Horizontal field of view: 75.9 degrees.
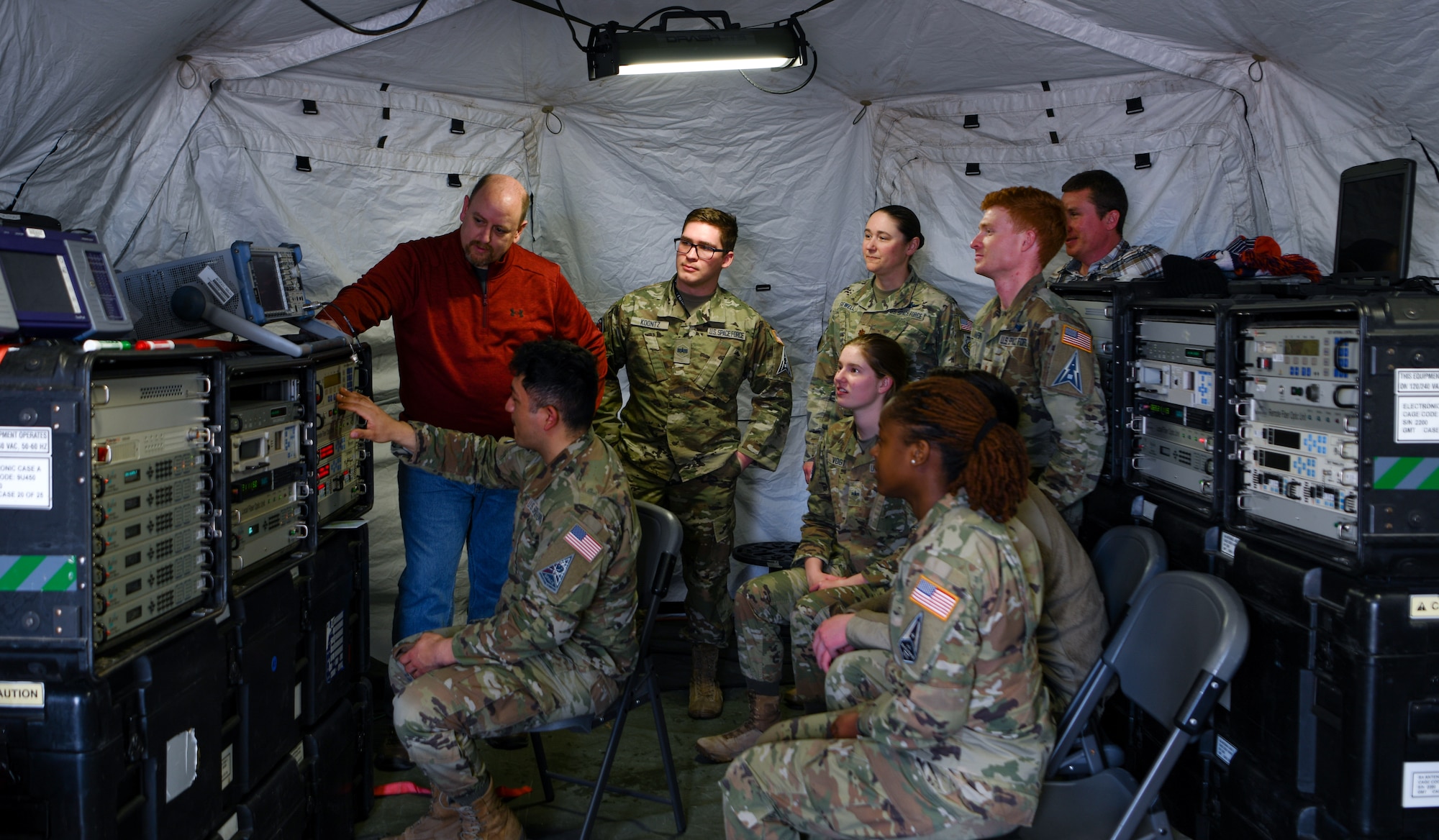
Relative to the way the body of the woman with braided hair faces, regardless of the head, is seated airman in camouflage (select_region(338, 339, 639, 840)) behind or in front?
in front

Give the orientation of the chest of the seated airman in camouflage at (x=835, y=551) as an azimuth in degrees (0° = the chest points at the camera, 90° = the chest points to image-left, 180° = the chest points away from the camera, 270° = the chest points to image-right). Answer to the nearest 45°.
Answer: approximately 45°

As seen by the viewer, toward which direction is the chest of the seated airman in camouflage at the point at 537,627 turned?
to the viewer's left

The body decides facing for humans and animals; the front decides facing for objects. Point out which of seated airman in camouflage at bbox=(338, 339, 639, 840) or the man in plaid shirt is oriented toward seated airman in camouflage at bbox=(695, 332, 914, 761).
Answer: the man in plaid shirt

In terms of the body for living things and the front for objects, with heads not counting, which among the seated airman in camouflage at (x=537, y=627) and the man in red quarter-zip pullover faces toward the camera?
the man in red quarter-zip pullover

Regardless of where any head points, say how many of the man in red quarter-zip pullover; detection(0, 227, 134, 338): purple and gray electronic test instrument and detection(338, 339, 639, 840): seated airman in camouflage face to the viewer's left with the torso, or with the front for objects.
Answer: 1

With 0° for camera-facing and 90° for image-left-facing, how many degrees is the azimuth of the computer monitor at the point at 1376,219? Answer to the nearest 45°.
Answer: approximately 45°

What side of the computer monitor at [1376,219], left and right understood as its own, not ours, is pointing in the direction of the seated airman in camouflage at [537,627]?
front

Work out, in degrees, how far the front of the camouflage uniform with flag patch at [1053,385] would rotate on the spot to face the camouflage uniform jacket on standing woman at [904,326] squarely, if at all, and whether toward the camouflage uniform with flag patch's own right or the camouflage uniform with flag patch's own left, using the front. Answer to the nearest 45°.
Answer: approximately 90° to the camouflage uniform with flag patch's own right

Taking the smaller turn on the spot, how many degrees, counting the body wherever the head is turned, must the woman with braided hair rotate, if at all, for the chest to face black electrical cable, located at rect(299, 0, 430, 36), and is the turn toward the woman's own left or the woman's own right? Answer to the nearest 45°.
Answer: approximately 45° to the woman's own right

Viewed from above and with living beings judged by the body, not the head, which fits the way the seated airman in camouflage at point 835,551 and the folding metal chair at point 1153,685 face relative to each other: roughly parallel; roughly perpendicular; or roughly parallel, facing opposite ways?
roughly parallel

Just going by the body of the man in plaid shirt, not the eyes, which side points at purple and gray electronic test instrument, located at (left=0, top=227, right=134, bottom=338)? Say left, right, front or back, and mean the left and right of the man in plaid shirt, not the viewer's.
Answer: front

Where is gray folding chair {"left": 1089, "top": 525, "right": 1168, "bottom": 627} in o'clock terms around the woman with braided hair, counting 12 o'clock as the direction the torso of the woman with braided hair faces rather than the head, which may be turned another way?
The gray folding chair is roughly at 4 o'clock from the woman with braided hair.

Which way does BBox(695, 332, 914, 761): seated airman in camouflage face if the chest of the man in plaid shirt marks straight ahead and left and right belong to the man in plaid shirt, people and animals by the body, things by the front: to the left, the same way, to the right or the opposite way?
the same way

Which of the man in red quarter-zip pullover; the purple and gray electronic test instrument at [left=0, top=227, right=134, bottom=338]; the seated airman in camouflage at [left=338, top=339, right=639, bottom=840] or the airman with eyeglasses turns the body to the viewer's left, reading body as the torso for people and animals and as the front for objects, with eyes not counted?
the seated airman in camouflage

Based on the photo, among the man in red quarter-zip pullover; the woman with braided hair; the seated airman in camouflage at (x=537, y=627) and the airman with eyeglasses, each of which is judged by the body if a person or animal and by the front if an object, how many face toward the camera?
2

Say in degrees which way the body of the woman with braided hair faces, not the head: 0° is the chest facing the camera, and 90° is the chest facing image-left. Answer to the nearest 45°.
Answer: approximately 90°

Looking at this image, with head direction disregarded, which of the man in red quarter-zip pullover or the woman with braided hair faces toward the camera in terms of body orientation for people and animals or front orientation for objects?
the man in red quarter-zip pullover

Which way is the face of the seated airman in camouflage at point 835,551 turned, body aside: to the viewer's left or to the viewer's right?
to the viewer's left

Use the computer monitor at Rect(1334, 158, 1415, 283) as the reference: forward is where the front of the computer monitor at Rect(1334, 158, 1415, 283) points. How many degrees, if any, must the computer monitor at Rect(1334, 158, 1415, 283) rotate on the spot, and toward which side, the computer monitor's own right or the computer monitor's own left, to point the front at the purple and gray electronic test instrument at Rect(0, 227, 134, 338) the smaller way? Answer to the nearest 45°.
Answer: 0° — it already faces it

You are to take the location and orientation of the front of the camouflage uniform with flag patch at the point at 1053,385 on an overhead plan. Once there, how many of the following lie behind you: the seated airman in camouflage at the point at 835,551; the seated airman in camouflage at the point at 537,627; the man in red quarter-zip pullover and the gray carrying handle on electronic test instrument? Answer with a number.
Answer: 0

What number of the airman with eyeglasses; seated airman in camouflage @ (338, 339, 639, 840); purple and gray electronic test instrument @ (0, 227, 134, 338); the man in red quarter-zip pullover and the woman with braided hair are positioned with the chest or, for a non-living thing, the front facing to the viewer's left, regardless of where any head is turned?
2

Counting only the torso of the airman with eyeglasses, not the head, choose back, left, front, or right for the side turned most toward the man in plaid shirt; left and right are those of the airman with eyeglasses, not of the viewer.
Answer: left
